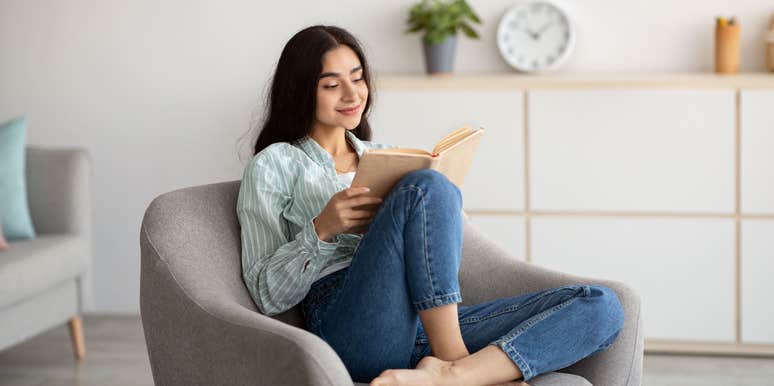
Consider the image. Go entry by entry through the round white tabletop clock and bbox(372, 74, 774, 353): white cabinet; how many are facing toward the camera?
2

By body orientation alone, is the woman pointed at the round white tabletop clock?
no

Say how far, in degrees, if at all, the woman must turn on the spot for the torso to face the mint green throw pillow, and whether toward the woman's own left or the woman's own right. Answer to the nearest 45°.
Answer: approximately 180°

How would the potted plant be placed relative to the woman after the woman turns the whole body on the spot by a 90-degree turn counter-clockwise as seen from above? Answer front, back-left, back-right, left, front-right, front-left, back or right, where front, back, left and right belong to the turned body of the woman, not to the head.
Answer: front-left

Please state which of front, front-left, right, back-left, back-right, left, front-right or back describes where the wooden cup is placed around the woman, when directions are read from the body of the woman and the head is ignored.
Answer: left

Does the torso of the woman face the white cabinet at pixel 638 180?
no

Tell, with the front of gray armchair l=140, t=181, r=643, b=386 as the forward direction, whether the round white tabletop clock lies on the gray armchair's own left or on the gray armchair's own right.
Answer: on the gray armchair's own left

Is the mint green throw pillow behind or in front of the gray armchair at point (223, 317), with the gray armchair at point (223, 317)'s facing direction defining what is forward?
behind

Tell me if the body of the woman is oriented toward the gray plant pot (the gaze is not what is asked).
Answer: no

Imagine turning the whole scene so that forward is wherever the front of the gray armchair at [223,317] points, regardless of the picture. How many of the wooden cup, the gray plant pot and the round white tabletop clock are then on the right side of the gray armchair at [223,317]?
0

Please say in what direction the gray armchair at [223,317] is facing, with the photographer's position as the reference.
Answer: facing the viewer and to the right of the viewer

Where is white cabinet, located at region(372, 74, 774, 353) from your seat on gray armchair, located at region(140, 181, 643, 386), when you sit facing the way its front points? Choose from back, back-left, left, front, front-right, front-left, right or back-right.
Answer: left

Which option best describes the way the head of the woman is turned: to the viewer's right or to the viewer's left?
to the viewer's right

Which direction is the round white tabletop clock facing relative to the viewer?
toward the camera

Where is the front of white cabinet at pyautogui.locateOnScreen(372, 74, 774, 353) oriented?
toward the camera

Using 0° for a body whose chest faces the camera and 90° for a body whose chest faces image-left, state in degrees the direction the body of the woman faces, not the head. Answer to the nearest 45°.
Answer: approximately 315°
